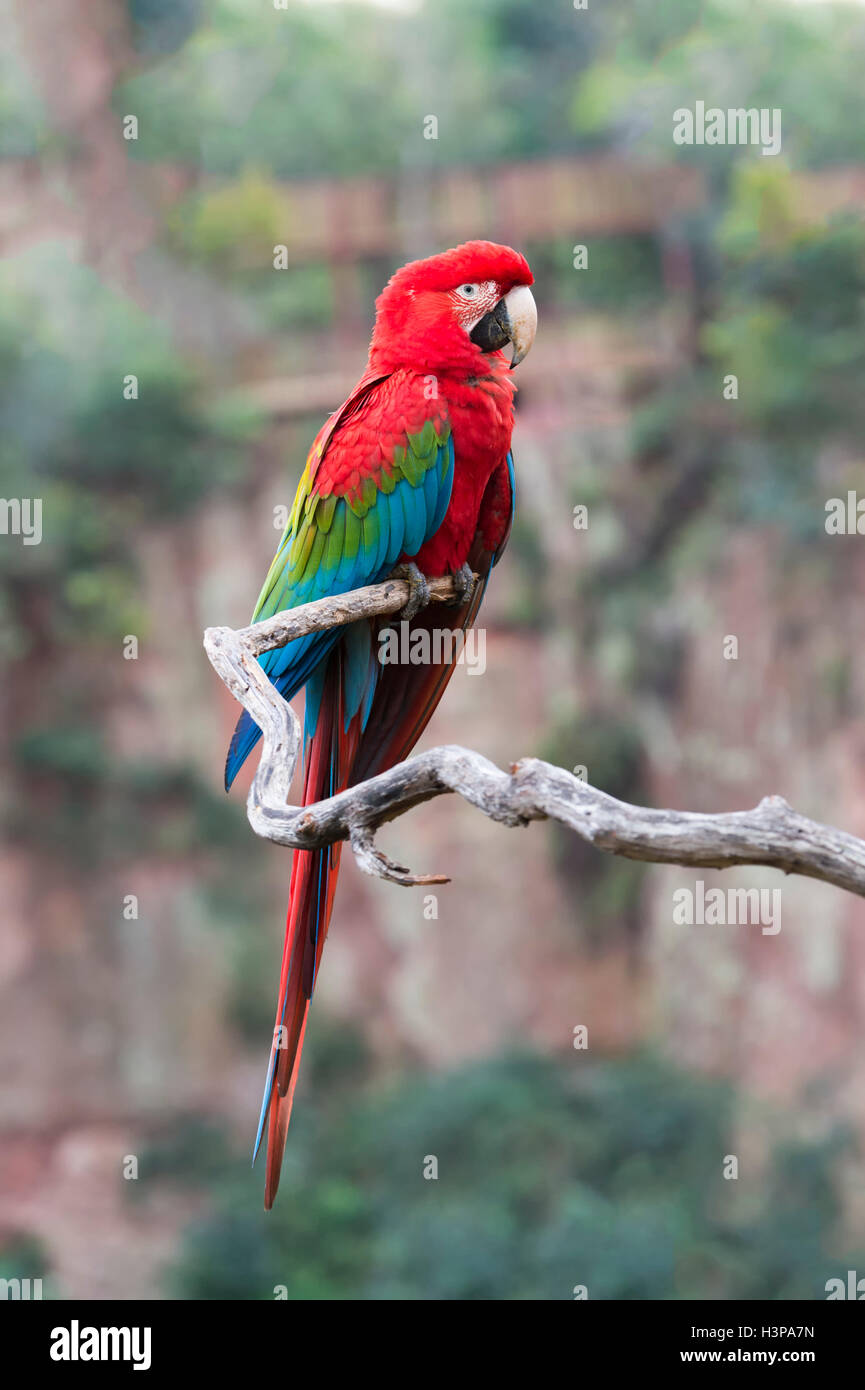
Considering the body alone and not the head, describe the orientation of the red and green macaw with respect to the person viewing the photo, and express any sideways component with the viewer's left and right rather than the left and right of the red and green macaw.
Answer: facing the viewer and to the right of the viewer
